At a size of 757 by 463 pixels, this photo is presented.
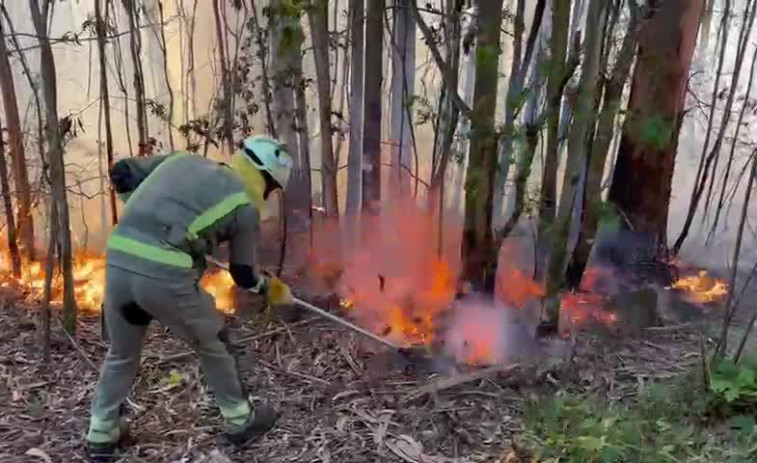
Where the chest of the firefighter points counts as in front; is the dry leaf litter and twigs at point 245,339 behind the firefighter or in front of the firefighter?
in front

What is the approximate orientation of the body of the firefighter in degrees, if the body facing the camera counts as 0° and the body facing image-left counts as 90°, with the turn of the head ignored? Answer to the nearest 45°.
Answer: approximately 225°

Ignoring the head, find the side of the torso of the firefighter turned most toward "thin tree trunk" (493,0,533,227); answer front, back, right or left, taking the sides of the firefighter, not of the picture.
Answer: front

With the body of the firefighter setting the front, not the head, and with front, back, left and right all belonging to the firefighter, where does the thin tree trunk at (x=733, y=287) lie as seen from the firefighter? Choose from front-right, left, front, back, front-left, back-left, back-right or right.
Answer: front-right

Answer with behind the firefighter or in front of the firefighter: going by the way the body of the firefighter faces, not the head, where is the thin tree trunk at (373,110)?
in front

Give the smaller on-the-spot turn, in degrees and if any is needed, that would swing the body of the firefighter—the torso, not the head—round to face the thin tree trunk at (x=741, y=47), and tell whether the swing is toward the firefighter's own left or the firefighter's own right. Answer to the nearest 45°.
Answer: approximately 45° to the firefighter's own right

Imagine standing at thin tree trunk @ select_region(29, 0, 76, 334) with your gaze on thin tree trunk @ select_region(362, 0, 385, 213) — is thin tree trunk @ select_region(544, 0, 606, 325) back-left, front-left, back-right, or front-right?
front-right

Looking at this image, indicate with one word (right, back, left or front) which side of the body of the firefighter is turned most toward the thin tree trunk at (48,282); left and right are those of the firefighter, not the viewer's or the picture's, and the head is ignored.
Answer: left

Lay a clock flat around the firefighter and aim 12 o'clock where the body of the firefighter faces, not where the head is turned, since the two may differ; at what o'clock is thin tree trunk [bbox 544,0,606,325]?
The thin tree trunk is roughly at 1 o'clock from the firefighter.

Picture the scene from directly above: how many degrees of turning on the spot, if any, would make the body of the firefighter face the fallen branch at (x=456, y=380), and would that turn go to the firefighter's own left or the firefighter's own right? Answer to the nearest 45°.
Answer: approximately 45° to the firefighter's own right

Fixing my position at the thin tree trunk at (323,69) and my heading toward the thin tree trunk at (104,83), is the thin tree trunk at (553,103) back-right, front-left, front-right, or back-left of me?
back-left

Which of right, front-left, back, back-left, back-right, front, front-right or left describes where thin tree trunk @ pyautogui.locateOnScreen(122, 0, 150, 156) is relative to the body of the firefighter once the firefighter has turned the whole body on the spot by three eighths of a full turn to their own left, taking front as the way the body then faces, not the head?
right

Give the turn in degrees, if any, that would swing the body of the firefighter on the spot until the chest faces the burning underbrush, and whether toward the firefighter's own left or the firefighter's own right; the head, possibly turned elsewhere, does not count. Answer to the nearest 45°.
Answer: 0° — they already face it

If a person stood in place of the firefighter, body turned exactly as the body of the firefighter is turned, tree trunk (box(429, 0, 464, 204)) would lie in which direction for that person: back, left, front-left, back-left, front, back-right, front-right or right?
front

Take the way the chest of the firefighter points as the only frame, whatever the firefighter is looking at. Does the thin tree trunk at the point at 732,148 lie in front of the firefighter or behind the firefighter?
in front

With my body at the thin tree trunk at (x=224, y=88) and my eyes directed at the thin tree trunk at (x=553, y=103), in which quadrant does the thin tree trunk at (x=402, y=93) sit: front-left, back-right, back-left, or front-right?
front-left

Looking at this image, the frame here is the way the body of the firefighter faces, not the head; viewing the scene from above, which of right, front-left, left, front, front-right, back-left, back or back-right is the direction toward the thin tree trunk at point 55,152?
left

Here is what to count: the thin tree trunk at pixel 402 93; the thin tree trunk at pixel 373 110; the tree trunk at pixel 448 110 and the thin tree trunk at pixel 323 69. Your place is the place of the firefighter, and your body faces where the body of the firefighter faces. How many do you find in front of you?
4
